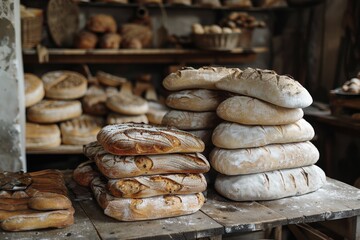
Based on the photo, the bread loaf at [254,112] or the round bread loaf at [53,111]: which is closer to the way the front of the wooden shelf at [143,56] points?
the bread loaf

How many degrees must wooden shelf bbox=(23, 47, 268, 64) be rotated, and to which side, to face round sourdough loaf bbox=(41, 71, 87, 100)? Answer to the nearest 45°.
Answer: approximately 45° to its right

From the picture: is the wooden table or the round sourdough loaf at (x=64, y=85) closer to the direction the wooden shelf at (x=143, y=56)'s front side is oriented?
the wooden table

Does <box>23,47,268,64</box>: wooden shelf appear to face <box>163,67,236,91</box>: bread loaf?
yes

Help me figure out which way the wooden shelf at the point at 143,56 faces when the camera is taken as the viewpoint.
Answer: facing the viewer

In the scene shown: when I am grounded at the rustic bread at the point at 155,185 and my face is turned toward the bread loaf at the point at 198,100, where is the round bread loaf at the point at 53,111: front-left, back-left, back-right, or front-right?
front-left

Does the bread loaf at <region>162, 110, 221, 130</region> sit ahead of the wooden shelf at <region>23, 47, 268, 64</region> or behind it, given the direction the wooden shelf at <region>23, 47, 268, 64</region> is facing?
ahead

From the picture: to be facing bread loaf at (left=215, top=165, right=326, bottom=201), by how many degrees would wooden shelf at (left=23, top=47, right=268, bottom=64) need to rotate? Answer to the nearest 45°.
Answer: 0° — it already faces it

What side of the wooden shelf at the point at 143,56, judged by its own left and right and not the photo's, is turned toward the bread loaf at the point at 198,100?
front

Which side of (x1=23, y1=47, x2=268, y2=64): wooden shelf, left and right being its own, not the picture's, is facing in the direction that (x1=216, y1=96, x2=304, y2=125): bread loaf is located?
front

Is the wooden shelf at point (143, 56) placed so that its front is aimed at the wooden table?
yes

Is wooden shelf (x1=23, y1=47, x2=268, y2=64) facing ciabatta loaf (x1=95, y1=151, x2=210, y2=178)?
yes

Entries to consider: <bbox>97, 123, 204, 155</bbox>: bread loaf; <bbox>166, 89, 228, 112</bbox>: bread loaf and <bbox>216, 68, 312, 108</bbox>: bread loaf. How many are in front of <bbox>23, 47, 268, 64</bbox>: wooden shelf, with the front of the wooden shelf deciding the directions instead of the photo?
3

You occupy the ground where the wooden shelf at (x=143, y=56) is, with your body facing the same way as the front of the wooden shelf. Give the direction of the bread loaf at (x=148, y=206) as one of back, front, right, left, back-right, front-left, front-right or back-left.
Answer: front

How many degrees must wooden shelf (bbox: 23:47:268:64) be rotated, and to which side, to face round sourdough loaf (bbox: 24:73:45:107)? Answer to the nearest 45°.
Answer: approximately 45° to its right

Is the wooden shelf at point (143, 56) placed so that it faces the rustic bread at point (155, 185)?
yes
